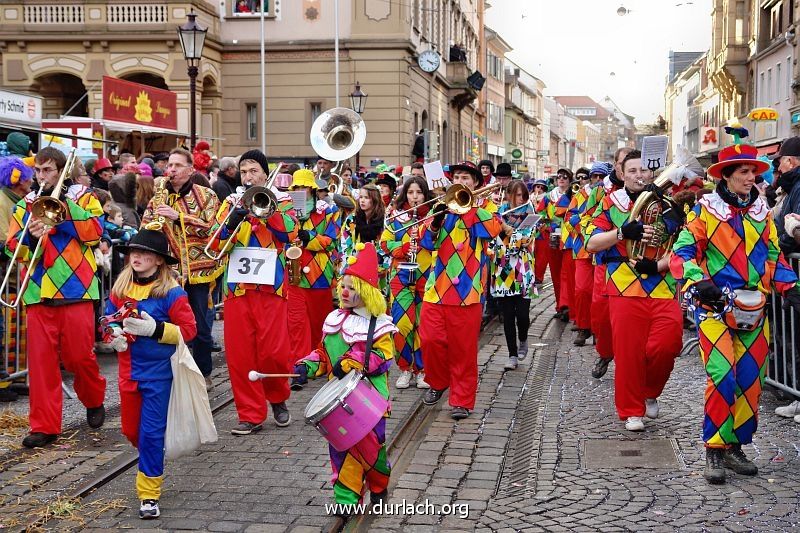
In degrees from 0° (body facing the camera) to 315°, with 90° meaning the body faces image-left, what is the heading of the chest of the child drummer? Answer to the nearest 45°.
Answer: approximately 45°

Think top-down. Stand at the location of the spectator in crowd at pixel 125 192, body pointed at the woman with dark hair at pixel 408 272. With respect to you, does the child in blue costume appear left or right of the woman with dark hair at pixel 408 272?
right

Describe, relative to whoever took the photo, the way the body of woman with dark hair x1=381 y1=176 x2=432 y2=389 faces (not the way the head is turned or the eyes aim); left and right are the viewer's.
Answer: facing the viewer

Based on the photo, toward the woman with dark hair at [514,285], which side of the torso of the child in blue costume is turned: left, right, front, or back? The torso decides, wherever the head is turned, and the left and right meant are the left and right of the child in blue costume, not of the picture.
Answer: back

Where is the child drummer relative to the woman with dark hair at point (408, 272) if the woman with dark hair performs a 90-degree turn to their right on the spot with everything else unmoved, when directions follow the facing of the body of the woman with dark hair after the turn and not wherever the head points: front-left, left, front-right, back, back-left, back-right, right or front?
left

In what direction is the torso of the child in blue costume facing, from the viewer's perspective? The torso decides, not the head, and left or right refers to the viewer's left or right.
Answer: facing the viewer and to the left of the viewer

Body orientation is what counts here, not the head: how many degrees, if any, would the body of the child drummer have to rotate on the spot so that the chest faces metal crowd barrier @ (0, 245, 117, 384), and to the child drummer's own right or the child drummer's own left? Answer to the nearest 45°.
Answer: approximately 90° to the child drummer's own right

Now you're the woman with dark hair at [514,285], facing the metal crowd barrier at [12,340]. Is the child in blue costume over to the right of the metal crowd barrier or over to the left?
left

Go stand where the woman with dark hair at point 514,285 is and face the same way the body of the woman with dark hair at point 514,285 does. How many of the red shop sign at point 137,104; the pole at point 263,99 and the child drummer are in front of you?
1

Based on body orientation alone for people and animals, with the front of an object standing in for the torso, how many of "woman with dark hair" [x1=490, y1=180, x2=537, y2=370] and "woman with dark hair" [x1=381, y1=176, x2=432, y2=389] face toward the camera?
2

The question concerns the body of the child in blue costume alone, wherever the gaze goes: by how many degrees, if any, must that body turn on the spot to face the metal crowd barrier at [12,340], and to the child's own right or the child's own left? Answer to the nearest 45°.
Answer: approximately 135° to the child's own right

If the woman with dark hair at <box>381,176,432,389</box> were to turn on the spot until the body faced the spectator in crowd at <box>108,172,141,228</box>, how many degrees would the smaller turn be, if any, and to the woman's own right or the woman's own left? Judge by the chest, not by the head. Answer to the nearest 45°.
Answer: approximately 135° to the woman's own right

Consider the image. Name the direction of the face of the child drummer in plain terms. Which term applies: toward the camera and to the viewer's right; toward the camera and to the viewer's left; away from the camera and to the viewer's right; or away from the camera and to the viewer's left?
toward the camera and to the viewer's left

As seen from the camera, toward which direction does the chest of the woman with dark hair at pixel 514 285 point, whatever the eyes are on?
toward the camera
